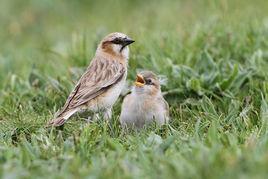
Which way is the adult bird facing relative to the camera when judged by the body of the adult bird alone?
to the viewer's right

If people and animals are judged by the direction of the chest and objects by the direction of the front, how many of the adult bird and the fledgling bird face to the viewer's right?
1

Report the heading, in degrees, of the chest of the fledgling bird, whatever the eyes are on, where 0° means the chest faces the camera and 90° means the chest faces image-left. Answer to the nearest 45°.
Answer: approximately 45°

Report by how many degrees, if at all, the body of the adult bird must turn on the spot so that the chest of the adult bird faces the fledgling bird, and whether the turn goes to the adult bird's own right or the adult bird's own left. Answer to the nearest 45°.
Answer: approximately 45° to the adult bird's own right

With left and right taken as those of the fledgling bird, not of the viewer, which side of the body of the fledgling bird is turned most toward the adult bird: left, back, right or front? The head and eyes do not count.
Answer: right
